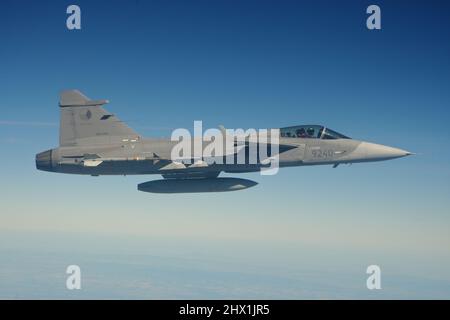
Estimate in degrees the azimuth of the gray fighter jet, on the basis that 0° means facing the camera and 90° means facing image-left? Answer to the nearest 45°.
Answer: approximately 270°
